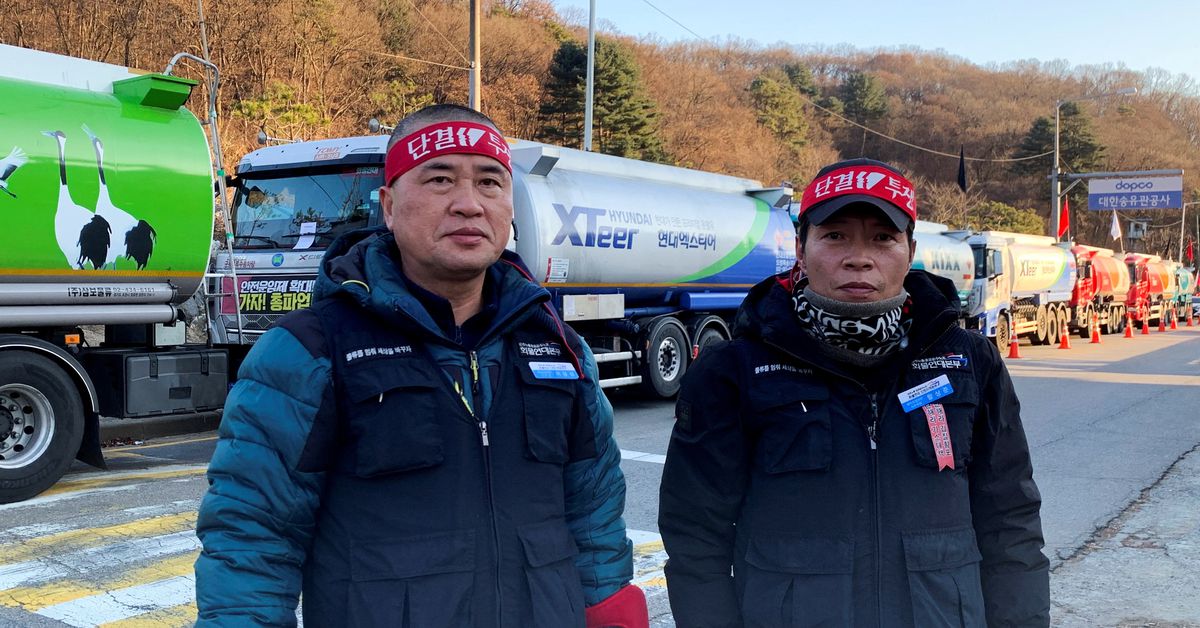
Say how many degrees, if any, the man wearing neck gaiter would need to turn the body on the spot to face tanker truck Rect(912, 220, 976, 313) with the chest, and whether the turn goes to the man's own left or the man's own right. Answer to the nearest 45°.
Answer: approximately 180°

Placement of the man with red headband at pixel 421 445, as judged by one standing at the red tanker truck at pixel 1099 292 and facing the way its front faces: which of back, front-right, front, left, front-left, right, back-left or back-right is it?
front-left

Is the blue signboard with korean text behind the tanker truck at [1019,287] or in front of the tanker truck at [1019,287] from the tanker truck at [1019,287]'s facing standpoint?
behind

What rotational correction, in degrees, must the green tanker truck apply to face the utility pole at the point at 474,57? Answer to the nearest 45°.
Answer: approximately 135° to its right

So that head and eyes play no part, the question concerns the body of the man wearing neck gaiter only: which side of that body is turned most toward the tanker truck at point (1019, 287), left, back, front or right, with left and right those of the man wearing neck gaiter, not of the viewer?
back

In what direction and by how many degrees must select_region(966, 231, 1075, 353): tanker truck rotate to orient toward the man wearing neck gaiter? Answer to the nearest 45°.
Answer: approximately 45° to its left

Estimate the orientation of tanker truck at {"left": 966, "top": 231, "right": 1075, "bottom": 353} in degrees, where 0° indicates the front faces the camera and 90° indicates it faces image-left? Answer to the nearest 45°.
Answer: approximately 45°

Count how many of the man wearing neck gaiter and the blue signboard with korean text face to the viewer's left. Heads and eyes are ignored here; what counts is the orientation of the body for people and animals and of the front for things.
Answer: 0

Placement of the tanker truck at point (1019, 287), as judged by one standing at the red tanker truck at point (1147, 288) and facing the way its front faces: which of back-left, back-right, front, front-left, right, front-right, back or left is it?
front-left

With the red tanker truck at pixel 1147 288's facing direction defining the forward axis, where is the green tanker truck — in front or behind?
in front

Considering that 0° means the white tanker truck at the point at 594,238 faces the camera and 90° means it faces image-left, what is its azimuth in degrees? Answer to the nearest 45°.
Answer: approximately 45°

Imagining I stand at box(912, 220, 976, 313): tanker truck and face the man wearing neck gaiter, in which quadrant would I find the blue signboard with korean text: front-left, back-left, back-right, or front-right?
back-left

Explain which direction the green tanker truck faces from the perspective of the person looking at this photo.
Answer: facing to the left of the viewer
